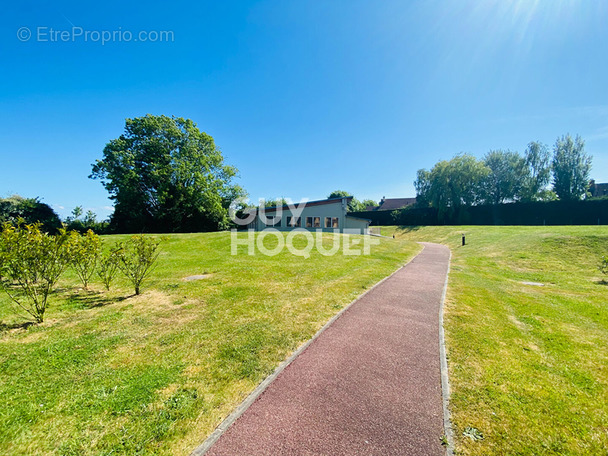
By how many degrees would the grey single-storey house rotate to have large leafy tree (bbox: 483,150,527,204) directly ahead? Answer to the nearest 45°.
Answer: approximately 135° to its left

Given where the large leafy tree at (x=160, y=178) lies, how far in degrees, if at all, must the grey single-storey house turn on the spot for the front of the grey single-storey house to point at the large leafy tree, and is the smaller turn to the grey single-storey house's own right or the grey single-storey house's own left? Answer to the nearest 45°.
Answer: approximately 90° to the grey single-storey house's own right

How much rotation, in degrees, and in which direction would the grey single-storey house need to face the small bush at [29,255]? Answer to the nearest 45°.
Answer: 0° — it already faces it

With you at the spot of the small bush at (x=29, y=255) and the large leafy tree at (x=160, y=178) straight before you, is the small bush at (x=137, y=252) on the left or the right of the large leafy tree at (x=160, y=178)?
right

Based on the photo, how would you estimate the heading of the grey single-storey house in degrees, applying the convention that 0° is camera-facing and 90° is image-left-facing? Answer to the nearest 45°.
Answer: approximately 0°

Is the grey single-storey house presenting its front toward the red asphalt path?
yes

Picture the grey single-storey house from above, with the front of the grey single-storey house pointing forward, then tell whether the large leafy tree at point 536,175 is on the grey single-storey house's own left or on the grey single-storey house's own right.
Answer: on the grey single-storey house's own left

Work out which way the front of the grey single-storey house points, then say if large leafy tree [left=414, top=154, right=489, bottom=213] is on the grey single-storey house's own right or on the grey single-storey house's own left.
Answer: on the grey single-storey house's own left

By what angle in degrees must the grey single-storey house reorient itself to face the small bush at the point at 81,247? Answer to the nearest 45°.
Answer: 0° — it already faces it

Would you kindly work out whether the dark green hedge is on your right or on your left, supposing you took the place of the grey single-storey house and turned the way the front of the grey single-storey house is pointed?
on your left
